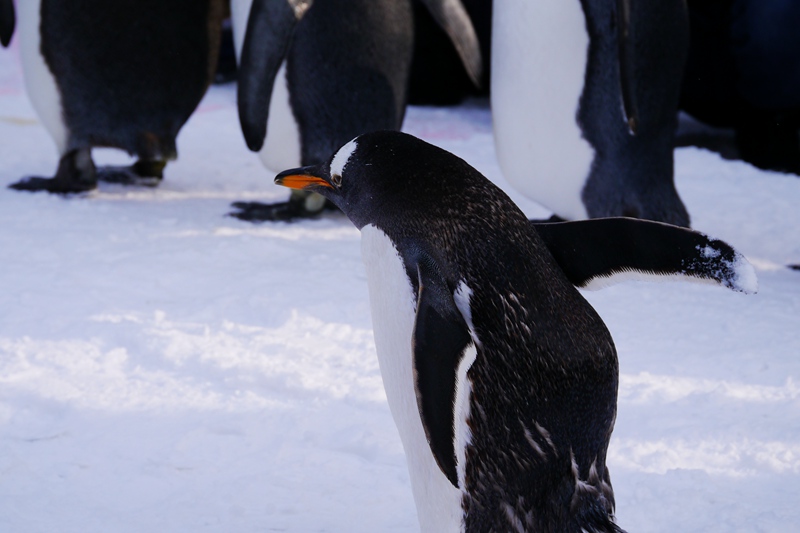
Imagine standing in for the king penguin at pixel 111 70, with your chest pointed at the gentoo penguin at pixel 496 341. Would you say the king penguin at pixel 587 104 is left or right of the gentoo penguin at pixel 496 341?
left

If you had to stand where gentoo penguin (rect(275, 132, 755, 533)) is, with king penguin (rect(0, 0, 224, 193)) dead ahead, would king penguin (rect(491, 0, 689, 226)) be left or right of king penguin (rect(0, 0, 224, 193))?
right

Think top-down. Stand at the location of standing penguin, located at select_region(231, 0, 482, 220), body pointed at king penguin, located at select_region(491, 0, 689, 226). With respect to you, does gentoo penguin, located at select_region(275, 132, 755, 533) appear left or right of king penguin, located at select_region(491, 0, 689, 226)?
right

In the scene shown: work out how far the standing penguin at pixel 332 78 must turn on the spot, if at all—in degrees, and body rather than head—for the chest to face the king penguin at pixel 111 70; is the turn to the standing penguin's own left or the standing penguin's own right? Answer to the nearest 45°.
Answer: approximately 45° to the standing penguin's own left

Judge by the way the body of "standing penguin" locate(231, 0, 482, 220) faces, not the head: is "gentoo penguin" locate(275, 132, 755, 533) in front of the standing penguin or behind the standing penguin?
behind

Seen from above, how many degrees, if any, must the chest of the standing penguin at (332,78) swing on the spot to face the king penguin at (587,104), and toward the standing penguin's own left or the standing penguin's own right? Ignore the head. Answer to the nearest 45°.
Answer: approximately 180°

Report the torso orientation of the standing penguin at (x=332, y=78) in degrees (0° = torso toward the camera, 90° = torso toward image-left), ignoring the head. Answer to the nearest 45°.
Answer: approximately 135°
